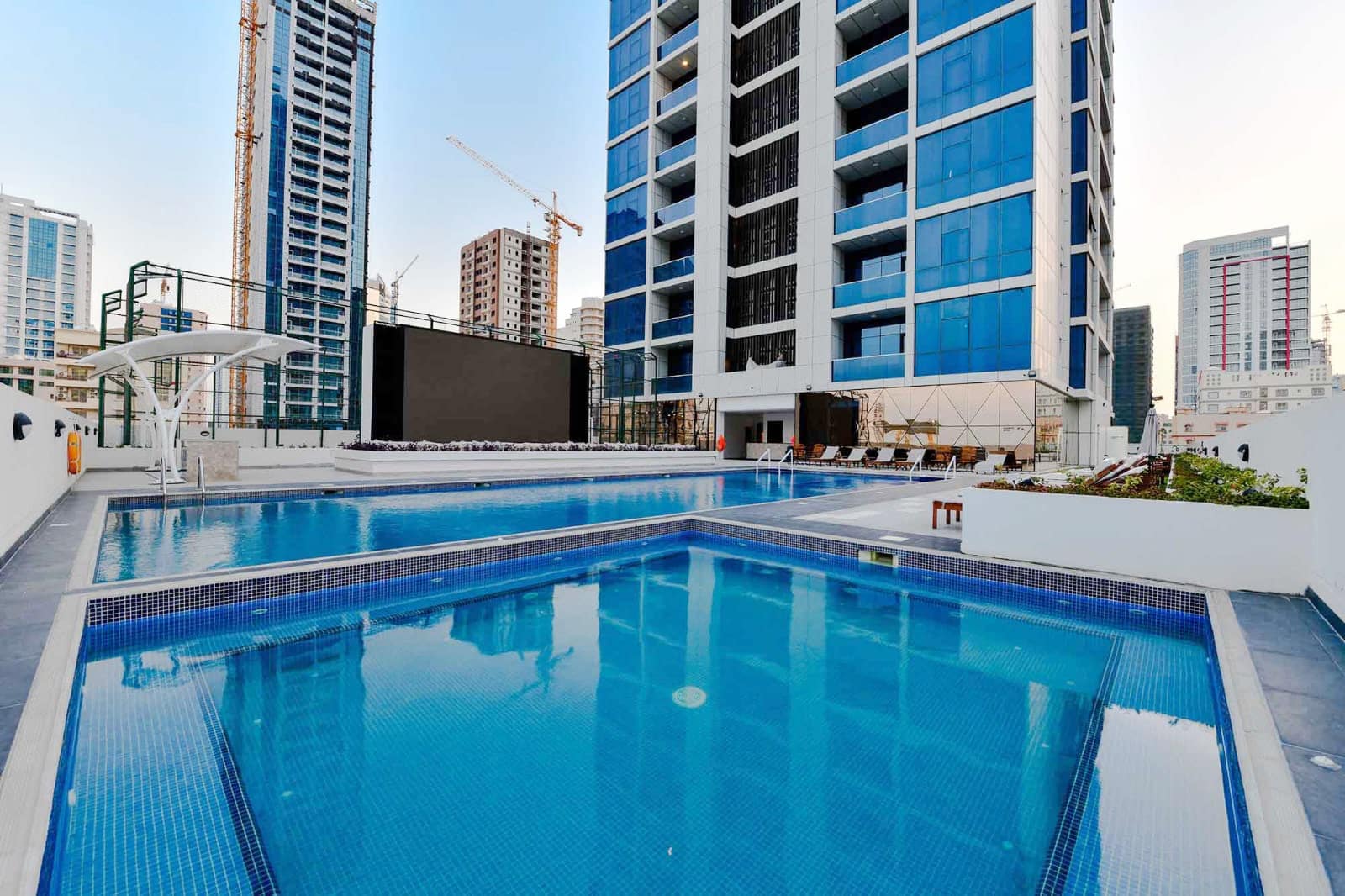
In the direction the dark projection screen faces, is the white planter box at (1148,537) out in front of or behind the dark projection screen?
in front

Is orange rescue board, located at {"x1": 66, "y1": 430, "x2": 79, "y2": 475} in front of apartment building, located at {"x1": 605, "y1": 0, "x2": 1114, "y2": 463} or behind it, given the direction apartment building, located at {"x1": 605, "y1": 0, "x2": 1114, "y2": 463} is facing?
in front

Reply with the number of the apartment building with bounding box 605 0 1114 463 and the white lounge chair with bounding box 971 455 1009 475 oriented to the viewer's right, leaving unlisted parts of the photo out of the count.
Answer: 0

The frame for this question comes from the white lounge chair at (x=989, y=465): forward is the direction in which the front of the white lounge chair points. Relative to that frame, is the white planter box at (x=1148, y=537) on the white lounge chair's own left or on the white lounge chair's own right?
on the white lounge chair's own left

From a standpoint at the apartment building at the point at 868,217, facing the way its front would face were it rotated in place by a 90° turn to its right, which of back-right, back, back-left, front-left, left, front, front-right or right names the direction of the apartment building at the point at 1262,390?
right

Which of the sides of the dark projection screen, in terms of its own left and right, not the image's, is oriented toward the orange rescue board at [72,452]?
right

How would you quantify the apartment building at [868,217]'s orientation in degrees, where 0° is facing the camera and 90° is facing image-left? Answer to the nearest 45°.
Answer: approximately 45°

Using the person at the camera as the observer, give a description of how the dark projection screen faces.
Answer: facing the viewer and to the right of the viewer

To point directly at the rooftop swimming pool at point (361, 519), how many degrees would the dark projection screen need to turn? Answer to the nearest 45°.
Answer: approximately 45° to its right

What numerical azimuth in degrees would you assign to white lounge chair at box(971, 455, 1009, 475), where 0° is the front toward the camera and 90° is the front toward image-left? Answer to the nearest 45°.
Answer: approximately 45°

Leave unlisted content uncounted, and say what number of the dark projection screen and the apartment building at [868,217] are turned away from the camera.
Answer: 0
